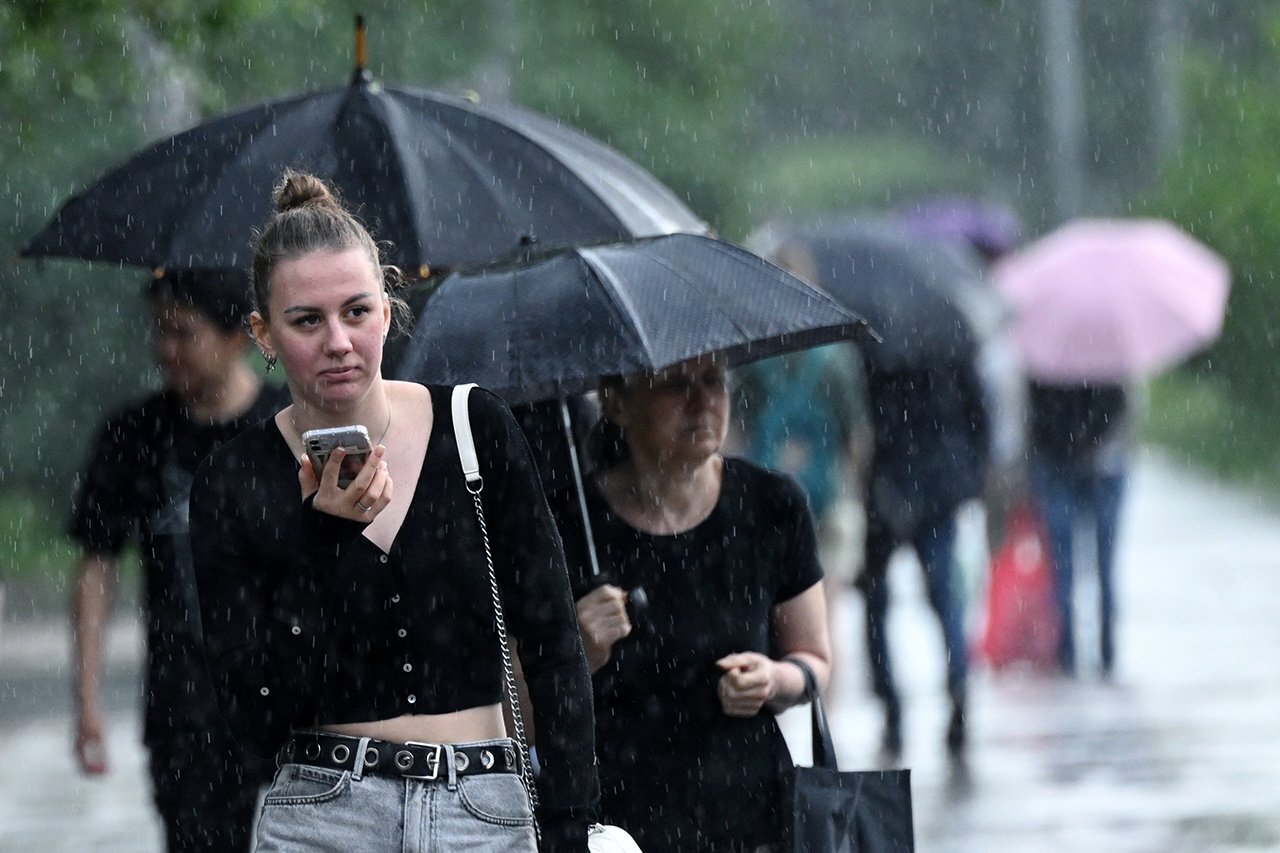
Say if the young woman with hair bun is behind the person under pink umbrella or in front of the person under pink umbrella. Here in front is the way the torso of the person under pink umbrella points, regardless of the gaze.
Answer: behind

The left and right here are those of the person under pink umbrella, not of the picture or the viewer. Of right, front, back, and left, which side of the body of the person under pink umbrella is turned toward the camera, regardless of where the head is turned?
back

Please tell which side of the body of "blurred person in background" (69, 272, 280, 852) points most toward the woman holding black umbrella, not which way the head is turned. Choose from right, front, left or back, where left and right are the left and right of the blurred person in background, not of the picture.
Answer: left

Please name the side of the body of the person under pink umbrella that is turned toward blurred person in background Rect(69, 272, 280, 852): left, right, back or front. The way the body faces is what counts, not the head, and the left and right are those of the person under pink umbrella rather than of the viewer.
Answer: back

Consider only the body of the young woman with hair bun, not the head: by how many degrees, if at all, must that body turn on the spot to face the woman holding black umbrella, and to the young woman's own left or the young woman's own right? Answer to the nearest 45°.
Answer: approximately 135° to the young woman's own left

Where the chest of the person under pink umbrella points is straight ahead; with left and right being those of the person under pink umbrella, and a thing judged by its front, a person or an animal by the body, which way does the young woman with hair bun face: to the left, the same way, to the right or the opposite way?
the opposite way

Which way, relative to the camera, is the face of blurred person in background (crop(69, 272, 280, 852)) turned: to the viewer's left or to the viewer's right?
to the viewer's left

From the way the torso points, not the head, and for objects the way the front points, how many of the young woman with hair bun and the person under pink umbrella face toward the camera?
1

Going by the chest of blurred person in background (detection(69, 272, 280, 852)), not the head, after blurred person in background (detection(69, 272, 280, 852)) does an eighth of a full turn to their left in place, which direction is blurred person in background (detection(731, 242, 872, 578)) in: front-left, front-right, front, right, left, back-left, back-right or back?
back-left

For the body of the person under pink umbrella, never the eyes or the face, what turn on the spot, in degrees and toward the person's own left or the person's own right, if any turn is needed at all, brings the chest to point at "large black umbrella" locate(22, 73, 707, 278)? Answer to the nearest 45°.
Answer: approximately 180°

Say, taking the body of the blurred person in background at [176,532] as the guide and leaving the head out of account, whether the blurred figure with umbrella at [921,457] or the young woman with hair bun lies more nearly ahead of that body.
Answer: the young woman with hair bun

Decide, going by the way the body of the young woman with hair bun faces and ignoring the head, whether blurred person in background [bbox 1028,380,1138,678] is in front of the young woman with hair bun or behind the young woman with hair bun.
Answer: behind

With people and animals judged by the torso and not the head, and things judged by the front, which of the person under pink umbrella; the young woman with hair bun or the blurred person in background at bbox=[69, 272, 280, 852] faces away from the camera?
the person under pink umbrella

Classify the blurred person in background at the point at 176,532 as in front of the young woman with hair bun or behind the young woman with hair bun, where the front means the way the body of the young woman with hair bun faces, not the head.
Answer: behind

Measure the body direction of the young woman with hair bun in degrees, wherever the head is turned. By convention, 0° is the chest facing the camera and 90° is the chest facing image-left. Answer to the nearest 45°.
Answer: approximately 0°

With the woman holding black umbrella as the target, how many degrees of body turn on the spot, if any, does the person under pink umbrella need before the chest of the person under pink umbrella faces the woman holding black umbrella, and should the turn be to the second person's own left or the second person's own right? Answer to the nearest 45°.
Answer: approximately 180°
